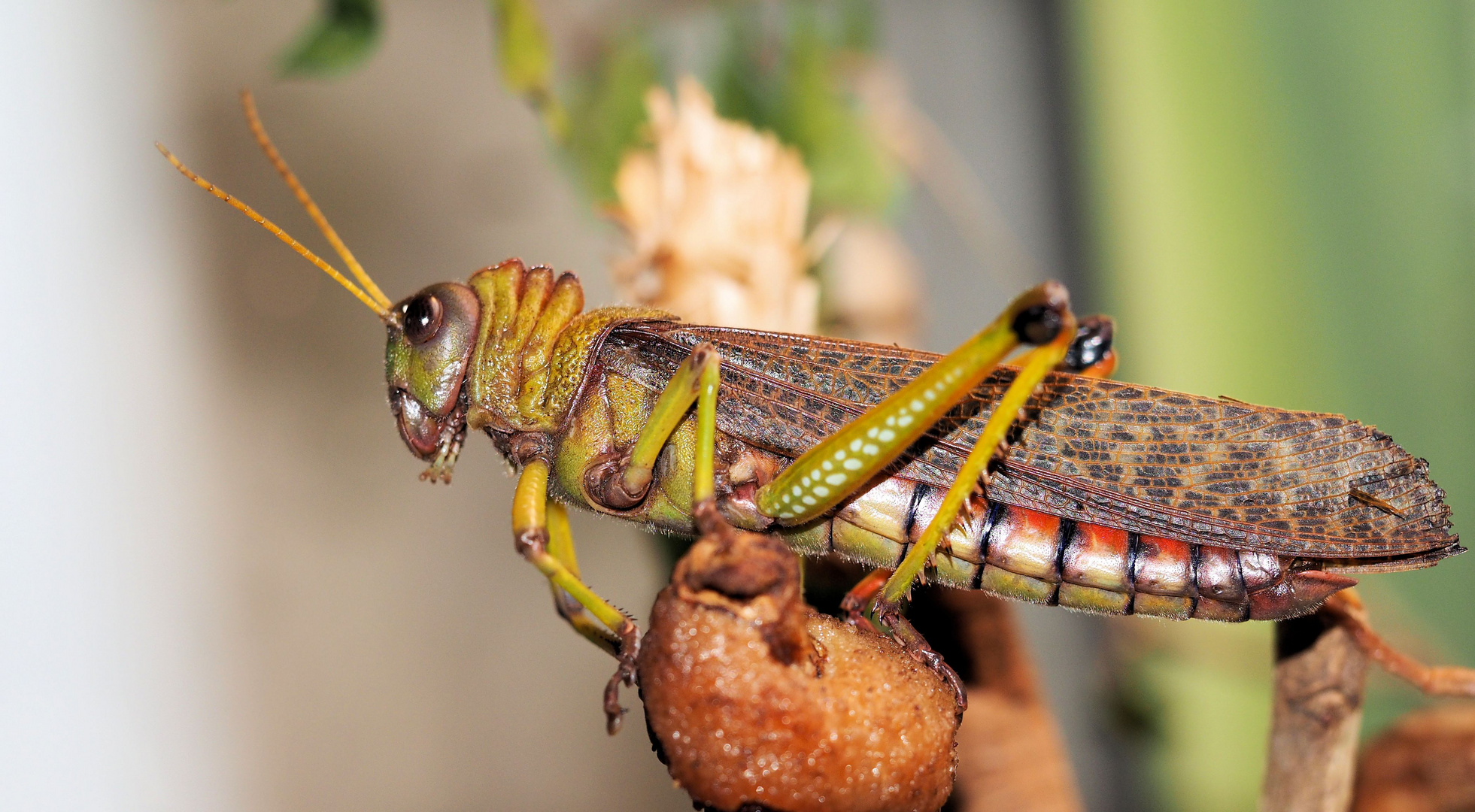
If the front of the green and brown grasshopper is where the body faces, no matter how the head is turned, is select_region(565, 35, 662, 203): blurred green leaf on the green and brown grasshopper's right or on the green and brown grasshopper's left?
on the green and brown grasshopper's right

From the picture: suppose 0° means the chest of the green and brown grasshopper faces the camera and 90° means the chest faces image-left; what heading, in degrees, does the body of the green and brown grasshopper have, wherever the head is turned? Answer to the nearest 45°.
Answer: approximately 90°

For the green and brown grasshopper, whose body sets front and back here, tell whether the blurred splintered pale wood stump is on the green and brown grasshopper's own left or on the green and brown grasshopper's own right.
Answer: on the green and brown grasshopper's own right

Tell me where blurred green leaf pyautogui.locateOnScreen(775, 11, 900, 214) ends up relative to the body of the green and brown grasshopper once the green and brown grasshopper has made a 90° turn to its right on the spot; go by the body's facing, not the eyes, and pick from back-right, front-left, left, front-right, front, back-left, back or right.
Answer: front

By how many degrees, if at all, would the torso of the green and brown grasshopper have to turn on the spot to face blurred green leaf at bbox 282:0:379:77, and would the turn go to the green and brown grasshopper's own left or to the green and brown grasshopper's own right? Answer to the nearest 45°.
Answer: approximately 45° to the green and brown grasshopper's own right

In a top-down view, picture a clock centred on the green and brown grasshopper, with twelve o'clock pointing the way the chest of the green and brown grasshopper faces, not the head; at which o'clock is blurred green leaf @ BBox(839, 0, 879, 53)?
The blurred green leaf is roughly at 3 o'clock from the green and brown grasshopper.
